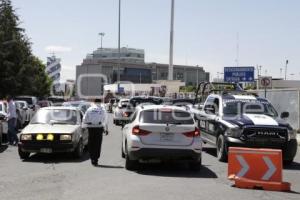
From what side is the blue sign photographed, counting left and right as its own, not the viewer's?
front

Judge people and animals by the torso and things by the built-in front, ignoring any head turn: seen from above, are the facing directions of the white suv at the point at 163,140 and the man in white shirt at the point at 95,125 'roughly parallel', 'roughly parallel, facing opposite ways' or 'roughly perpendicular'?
roughly parallel

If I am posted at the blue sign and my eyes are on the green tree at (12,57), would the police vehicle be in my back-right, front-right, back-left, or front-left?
front-left

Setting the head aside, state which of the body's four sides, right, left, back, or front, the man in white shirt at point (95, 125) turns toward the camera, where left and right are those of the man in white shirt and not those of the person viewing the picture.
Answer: back

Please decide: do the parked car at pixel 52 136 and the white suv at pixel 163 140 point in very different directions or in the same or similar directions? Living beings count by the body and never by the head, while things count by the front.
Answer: very different directions

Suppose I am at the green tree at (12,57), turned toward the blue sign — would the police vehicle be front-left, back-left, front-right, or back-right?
front-right

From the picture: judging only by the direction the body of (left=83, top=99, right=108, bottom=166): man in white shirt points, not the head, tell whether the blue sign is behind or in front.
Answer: in front

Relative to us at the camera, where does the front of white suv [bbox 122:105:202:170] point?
facing away from the viewer

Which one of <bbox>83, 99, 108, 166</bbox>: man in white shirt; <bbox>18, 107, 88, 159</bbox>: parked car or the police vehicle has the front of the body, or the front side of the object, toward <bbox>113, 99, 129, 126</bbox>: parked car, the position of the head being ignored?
the man in white shirt

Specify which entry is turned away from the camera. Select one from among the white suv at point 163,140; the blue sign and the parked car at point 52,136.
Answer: the white suv

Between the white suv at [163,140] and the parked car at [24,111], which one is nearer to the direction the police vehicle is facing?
the white suv

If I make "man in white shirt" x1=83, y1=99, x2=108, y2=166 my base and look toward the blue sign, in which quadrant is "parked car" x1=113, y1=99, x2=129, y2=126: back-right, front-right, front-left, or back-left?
front-left

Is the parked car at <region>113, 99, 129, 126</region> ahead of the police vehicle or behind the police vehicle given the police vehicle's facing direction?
behind

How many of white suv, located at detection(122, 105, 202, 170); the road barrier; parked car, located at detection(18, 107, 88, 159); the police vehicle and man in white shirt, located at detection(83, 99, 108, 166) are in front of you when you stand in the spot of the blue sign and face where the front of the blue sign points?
5

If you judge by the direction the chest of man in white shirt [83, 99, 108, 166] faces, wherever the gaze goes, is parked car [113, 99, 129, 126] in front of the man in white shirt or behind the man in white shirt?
in front

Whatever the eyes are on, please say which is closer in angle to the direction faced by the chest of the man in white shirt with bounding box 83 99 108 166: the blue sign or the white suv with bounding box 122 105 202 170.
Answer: the blue sign
